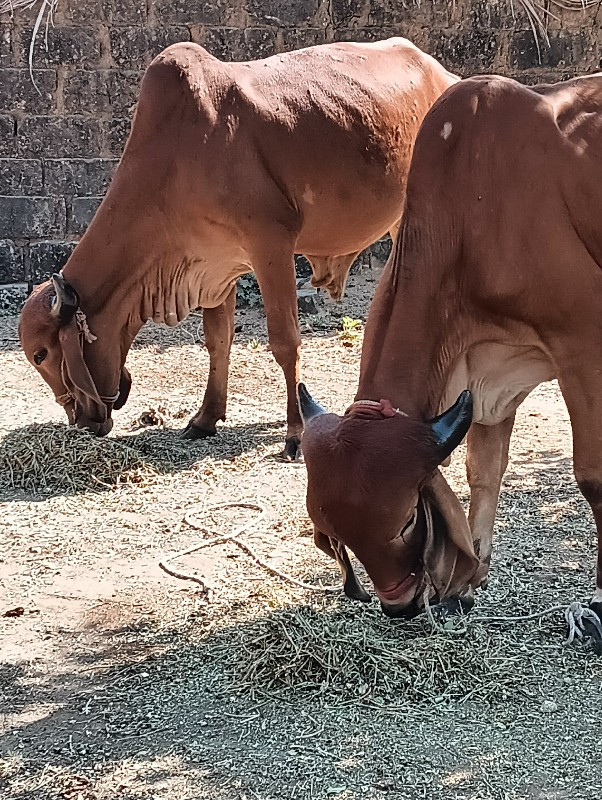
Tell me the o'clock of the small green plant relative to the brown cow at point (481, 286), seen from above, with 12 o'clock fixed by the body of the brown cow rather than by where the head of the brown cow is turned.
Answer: The small green plant is roughly at 4 o'clock from the brown cow.

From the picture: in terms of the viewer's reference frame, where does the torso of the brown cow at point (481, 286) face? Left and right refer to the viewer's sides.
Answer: facing the viewer and to the left of the viewer

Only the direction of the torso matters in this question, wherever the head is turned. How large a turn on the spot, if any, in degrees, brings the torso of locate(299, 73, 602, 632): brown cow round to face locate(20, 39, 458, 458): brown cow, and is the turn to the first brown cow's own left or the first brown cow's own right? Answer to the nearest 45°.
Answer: approximately 90° to the first brown cow's own right
